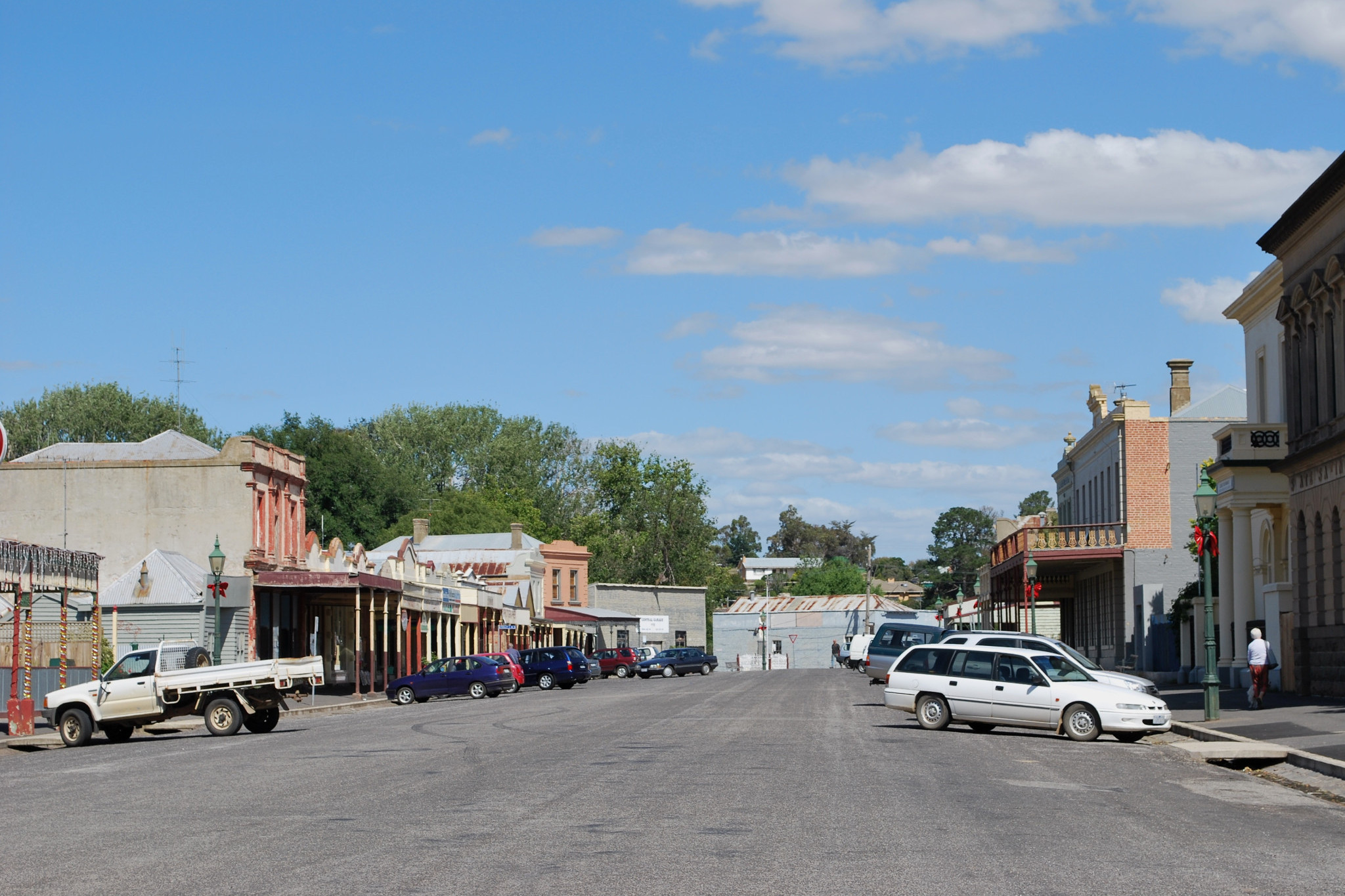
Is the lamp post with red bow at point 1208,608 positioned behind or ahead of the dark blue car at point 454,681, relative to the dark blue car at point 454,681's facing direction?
behind

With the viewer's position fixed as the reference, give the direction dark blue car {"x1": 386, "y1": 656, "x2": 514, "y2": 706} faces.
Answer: facing away from the viewer and to the left of the viewer

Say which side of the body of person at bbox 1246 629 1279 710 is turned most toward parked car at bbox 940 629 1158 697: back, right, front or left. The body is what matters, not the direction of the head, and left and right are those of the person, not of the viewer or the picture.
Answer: left

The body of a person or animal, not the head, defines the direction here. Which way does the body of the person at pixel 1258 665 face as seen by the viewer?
away from the camera

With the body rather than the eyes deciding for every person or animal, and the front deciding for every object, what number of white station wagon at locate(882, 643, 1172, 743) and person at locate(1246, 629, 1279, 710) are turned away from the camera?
1

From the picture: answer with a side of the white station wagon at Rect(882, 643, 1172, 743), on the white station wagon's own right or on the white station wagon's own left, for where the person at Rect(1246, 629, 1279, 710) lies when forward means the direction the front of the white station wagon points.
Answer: on the white station wagon's own left

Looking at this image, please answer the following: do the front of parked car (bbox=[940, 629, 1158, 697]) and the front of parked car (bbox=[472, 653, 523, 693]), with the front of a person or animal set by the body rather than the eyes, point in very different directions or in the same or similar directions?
very different directions

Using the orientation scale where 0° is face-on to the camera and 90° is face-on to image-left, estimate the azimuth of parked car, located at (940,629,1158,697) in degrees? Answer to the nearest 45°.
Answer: approximately 315°
